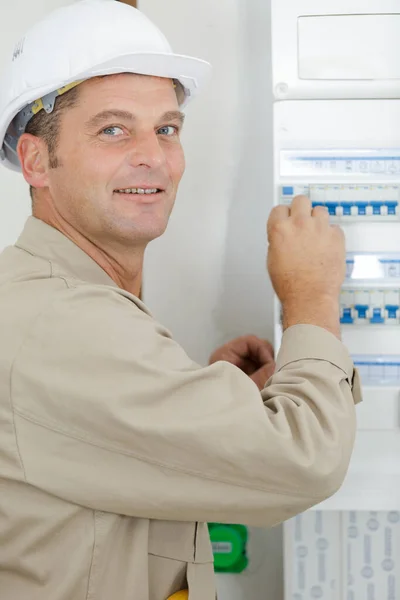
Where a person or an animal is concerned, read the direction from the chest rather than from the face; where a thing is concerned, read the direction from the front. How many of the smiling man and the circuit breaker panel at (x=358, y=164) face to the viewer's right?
1

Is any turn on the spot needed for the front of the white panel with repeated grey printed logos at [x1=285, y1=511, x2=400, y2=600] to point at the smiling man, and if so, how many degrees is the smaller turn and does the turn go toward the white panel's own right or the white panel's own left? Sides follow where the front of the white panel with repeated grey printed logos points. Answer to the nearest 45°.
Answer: approximately 45° to the white panel's own right

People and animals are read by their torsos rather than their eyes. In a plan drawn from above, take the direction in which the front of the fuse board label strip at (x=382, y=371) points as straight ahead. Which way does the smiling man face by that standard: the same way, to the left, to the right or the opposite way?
to the left

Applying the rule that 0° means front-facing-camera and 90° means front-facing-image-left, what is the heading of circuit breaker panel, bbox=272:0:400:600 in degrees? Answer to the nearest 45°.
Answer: approximately 0°

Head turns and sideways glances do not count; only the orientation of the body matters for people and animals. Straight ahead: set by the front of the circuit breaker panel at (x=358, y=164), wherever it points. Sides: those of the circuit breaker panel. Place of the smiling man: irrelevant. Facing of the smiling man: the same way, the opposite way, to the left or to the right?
to the left

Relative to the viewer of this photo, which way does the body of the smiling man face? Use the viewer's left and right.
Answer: facing to the right of the viewer
